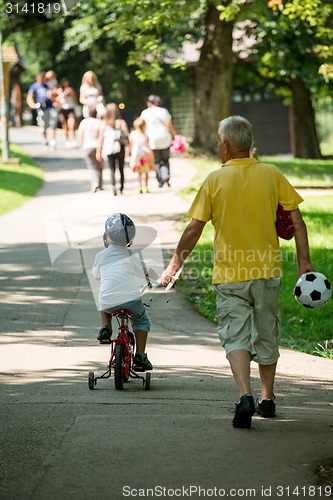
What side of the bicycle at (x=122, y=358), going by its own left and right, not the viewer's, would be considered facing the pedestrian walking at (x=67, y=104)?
front

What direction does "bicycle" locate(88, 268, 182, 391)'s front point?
away from the camera

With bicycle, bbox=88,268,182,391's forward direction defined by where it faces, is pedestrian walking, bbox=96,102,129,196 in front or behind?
in front

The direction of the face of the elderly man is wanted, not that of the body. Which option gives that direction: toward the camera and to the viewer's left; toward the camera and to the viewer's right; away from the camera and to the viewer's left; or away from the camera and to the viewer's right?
away from the camera and to the viewer's left

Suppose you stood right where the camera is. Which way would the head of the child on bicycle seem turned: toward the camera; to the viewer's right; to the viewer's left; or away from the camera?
away from the camera

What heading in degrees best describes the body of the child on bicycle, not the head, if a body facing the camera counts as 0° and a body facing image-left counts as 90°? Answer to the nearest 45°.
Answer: approximately 180°

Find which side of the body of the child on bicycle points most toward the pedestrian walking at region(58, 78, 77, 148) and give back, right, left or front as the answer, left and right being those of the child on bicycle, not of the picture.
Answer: front

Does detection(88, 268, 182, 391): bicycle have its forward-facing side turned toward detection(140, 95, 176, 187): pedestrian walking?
yes

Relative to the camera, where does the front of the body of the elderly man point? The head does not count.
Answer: away from the camera

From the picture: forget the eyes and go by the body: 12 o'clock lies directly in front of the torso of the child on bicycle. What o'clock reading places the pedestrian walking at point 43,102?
The pedestrian walking is roughly at 12 o'clock from the child on bicycle.
